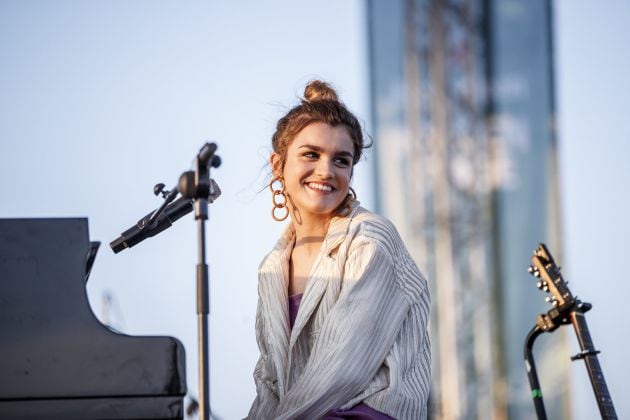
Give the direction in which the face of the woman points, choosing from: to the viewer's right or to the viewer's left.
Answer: to the viewer's right

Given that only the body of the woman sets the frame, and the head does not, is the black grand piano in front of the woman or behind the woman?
in front

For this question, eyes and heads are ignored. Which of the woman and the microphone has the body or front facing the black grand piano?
the woman

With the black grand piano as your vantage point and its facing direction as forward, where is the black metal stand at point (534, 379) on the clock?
The black metal stand is roughly at 11 o'clock from the black grand piano.

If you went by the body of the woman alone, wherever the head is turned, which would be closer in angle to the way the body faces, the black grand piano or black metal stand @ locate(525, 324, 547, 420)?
the black grand piano

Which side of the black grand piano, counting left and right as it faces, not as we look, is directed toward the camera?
right

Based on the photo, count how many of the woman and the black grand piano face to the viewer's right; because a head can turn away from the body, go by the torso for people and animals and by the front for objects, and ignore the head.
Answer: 1
